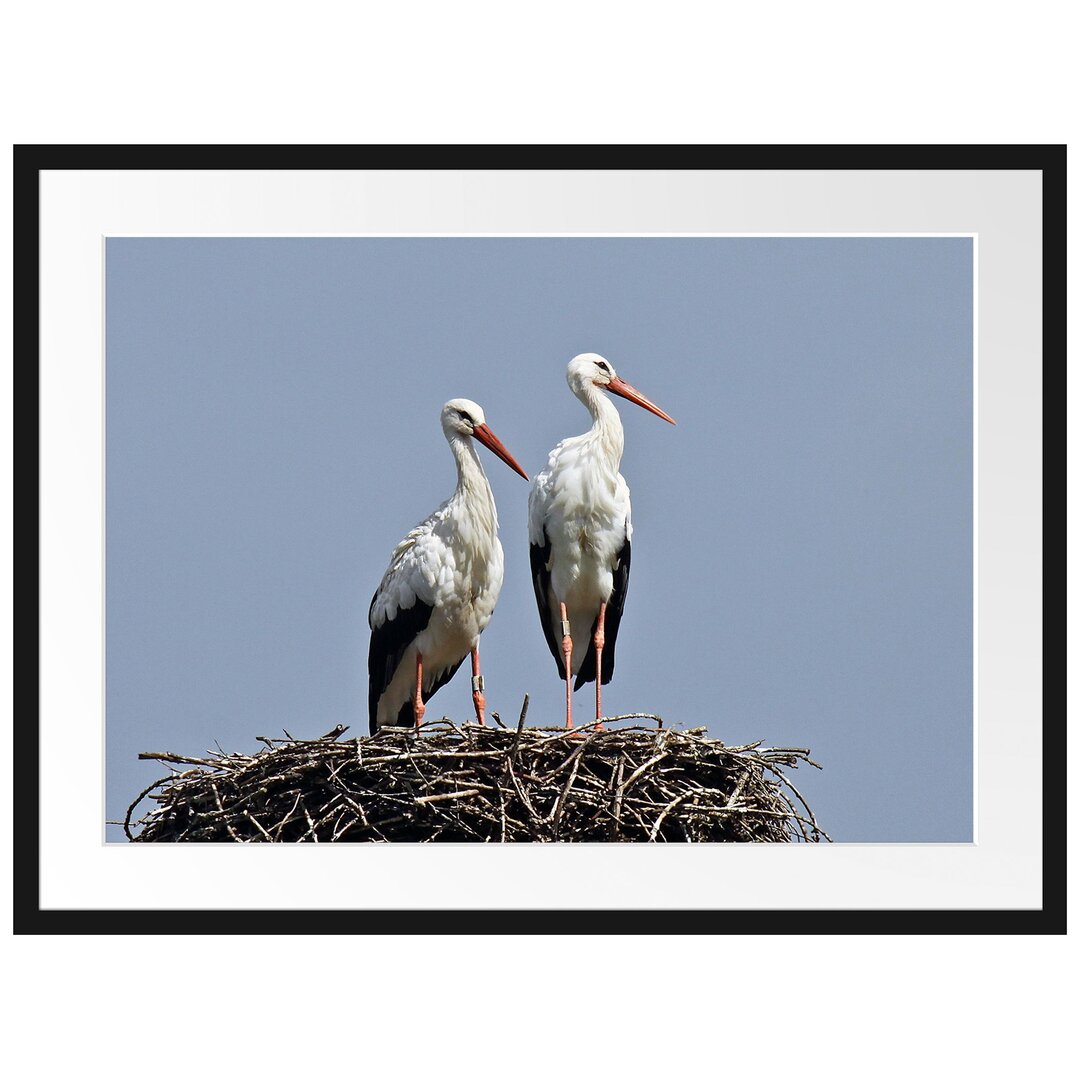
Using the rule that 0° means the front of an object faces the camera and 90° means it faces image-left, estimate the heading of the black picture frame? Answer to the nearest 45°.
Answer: approximately 0°
